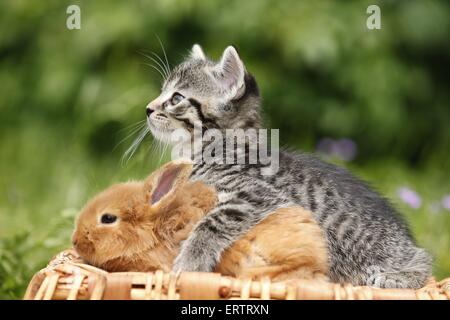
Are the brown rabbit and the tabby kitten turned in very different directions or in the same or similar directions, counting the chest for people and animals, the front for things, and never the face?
same or similar directions

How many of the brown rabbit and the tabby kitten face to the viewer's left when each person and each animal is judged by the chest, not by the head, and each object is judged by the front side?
2

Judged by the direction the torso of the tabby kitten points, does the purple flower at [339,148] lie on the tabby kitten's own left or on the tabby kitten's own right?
on the tabby kitten's own right

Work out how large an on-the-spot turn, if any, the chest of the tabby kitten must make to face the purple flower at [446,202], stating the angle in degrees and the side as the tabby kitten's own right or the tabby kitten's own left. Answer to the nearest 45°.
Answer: approximately 135° to the tabby kitten's own right

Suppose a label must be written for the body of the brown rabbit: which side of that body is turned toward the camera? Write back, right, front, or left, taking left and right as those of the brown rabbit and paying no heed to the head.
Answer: left

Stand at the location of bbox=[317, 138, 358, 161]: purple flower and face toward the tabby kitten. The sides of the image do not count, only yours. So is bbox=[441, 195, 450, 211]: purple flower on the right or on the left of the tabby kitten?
left

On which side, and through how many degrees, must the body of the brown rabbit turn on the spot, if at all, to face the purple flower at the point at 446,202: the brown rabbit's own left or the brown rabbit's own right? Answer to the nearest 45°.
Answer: approximately 135° to the brown rabbit's own right

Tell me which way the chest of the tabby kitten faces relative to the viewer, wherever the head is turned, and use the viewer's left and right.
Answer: facing to the left of the viewer
